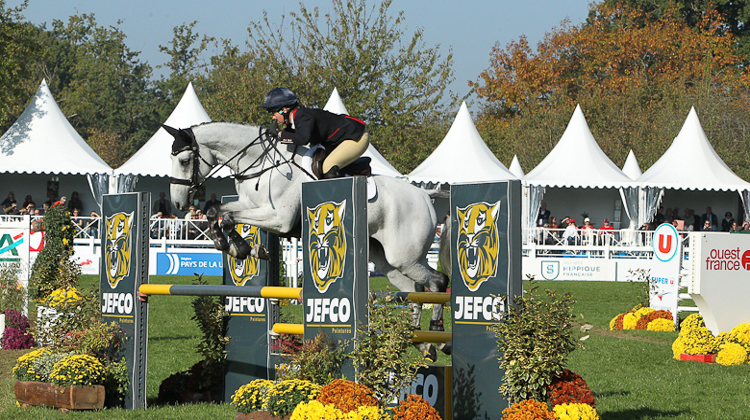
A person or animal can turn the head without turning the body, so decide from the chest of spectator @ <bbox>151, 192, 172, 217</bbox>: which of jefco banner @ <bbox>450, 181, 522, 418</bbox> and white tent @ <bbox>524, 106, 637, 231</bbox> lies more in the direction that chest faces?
the jefco banner

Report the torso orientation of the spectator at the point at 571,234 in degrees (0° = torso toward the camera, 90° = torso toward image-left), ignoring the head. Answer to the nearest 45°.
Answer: approximately 0°

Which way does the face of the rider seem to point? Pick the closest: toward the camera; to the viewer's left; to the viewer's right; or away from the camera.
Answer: to the viewer's left

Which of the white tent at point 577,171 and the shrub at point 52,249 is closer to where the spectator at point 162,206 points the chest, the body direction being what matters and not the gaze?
the shrub
